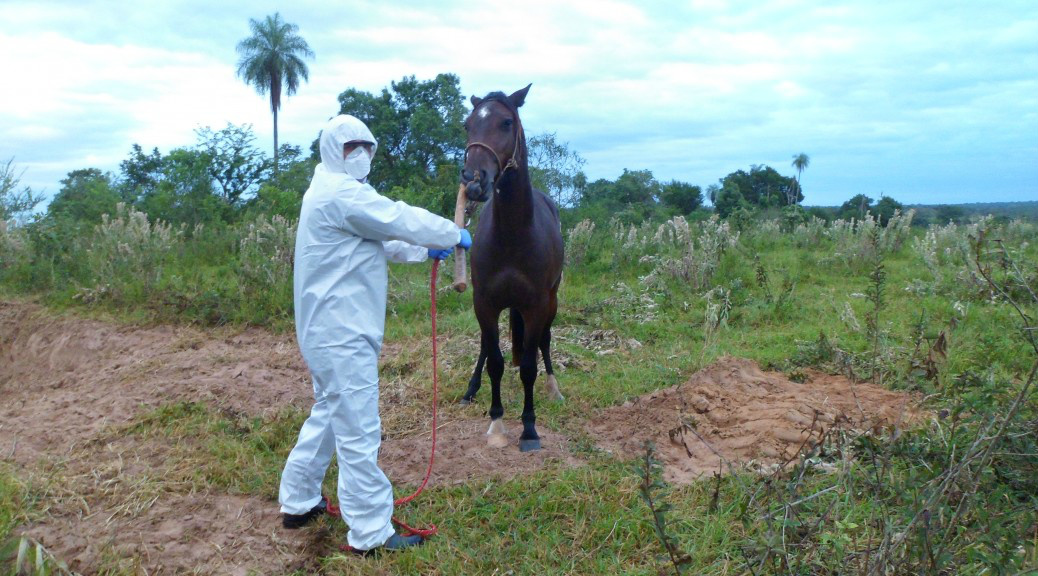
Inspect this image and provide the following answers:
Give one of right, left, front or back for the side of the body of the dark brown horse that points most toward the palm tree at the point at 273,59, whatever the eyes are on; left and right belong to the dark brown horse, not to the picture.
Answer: back

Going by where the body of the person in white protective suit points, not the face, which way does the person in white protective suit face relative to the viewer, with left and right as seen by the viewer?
facing to the right of the viewer

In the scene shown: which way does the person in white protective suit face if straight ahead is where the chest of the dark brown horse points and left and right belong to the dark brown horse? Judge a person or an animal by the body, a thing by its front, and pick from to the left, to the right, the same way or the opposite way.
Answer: to the left

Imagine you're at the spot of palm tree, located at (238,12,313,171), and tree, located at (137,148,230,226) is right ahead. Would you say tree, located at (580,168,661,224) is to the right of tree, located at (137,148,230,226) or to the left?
left

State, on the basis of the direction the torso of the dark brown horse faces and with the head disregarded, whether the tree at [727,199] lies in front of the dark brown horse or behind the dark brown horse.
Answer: behind

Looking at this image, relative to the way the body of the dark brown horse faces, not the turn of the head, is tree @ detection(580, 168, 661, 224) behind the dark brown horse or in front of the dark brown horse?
behind

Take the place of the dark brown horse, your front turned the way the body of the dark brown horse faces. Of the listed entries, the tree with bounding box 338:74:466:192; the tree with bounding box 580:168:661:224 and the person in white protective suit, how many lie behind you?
2

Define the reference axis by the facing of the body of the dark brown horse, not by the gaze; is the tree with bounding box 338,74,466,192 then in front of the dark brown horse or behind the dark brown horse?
behind

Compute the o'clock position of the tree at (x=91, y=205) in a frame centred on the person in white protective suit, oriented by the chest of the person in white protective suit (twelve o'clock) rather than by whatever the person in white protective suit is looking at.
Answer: The tree is roughly at 8 o'clock from the person in white protective suit.

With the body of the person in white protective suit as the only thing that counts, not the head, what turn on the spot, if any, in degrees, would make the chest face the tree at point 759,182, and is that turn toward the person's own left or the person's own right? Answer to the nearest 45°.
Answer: approximately 45° to the person's own left

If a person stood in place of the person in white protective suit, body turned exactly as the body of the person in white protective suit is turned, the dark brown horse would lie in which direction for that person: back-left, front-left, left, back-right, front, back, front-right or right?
front-left

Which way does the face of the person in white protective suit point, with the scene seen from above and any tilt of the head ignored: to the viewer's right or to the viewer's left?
to the viewer's right

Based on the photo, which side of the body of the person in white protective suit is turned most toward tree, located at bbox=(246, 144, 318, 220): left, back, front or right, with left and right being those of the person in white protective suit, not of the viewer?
left

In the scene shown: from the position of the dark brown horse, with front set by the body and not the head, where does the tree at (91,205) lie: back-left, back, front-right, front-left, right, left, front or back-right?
back-right
